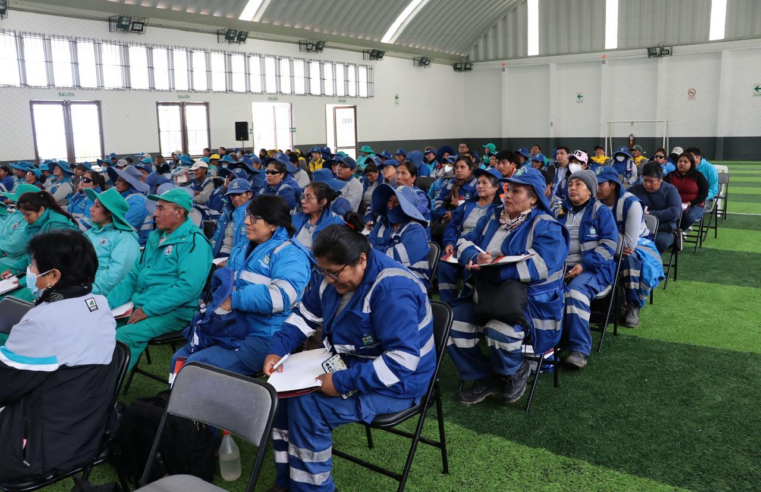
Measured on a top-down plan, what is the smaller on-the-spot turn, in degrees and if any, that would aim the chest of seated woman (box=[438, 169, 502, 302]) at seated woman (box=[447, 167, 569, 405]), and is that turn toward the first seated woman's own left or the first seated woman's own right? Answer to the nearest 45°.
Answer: approximately 45° to the first seated woman's own left

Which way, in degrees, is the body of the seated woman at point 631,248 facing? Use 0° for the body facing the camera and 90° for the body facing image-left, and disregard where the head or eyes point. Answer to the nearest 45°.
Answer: approximately 45°

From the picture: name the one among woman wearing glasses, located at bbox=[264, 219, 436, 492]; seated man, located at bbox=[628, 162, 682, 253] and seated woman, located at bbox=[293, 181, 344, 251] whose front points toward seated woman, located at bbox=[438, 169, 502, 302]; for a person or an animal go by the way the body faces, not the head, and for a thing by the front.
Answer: the seated man

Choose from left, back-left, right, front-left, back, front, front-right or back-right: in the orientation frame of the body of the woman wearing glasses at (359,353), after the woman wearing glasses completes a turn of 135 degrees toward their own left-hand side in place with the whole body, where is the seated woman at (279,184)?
left

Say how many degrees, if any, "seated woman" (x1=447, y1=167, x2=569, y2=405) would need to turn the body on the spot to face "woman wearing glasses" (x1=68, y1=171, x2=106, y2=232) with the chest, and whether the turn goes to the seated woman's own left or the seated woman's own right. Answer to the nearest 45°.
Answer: approximately 90° to the seated woman's own right

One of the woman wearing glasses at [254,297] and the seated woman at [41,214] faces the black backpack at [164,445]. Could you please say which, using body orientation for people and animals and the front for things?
the woman wearing glasses

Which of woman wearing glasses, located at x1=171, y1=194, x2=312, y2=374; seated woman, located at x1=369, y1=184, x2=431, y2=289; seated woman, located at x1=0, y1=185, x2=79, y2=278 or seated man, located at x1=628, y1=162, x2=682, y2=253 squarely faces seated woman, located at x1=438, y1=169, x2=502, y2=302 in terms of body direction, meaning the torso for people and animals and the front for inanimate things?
the seated man
